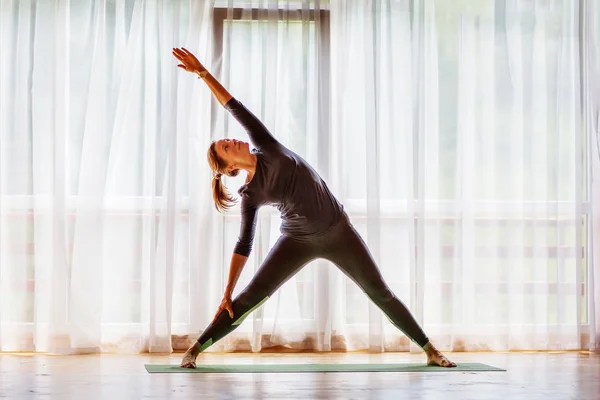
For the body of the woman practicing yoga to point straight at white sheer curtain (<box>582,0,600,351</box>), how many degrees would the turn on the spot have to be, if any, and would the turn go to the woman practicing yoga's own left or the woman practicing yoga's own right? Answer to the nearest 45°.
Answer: approximately 135° to the woman practicing yoga's own left

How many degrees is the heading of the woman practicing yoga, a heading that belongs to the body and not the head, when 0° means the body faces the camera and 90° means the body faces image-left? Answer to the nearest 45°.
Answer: approximately 0°

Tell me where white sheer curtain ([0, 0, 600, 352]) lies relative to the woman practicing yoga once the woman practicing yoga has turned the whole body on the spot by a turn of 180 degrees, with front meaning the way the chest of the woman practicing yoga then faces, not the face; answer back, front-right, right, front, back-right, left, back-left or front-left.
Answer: front
